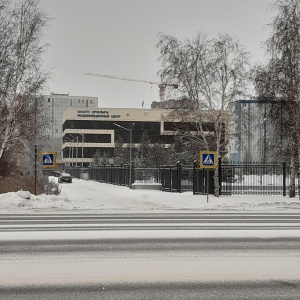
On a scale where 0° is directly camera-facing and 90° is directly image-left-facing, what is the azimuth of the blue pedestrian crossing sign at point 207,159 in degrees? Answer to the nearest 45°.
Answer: approximately 0°

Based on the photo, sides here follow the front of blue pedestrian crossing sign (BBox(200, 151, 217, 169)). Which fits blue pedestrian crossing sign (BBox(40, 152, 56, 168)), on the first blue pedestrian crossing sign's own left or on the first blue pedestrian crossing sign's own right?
on the first blue pedestrian crossing sign's own right

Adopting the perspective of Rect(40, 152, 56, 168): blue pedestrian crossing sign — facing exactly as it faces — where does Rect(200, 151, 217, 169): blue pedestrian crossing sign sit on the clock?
Rect(200, 151, 217, 169): blue pedestrian crossing sign is roughly at 10 o'clock from Rect(40, 152, 56, 168): blue pedestrian crossing sign.

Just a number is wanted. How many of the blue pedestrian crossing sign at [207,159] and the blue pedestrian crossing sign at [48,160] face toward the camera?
2

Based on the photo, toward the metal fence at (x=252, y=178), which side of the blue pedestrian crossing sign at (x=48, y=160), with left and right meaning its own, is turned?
left

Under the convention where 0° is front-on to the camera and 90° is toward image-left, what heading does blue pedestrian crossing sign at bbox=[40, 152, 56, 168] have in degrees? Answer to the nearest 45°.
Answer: approximately 0°

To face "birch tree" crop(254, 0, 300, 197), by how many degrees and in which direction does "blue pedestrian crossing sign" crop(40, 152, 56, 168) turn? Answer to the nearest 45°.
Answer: approximately 90° to its left
